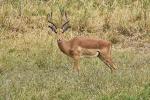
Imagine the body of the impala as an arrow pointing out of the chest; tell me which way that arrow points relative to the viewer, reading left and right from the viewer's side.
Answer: facing to the left of the viewer
